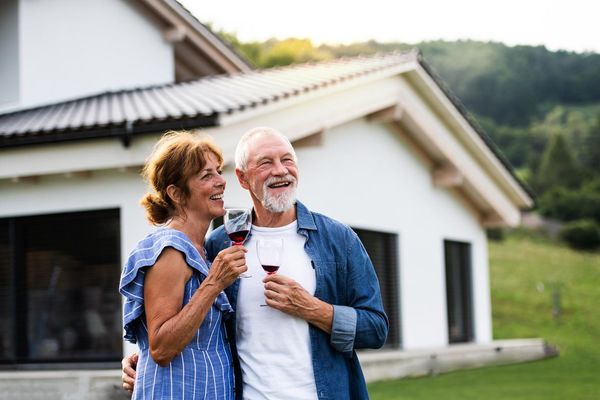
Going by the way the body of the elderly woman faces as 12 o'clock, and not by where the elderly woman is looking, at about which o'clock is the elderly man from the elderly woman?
The elderly man is roughly at 10 o'clock from the elderly woman.

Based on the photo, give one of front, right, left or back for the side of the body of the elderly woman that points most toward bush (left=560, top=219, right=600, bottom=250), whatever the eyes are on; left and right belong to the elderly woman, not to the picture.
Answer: left

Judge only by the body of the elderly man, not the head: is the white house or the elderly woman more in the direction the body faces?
the elderly woman

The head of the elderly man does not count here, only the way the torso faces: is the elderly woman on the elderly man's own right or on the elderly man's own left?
on the elderly man's own right

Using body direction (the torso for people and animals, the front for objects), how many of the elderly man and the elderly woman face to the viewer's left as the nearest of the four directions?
0

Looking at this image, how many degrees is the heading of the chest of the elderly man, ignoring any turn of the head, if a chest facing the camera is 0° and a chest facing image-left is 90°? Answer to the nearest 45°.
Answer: approximately 0°

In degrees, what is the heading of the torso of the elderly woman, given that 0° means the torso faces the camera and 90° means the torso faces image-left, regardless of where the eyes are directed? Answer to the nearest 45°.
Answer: approximately 315°

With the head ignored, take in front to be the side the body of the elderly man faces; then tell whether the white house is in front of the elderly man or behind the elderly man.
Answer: behind
